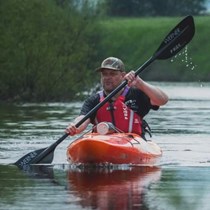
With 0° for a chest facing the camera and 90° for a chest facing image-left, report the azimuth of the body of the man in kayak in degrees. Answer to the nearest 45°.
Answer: approximately 45°

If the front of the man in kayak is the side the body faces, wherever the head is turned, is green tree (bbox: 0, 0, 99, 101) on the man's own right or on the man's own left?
on the man's own right
